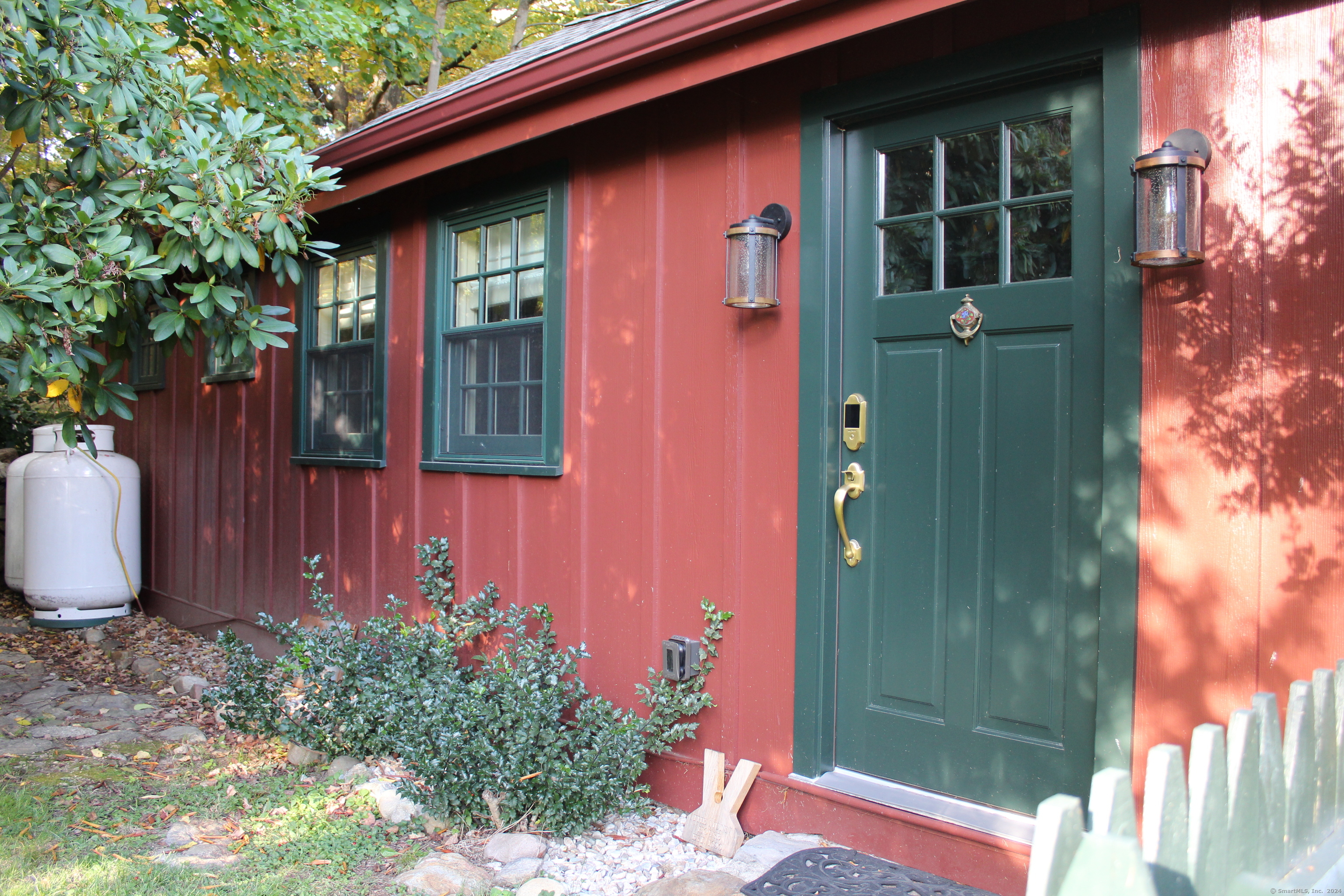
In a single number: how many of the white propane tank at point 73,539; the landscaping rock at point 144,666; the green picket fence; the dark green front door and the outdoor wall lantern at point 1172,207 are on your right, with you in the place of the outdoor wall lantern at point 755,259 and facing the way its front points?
2

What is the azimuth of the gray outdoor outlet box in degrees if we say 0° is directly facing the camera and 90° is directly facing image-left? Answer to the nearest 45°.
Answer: approximately 45°

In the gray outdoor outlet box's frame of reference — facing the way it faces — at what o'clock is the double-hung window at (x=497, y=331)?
The double-hung window is roughly at 3 o'clock from the gray outdoor outlet box.

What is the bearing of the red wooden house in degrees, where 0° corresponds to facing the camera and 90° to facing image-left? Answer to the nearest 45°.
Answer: approximately 45°

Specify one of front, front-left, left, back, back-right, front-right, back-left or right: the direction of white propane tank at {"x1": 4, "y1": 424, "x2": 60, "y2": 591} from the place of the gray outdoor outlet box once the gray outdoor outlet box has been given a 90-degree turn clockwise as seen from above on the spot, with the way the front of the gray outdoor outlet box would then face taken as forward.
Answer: front

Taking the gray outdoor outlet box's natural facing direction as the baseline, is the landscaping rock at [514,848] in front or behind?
in front
